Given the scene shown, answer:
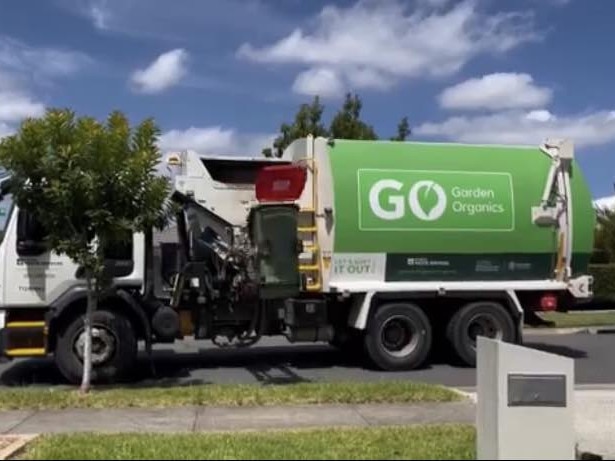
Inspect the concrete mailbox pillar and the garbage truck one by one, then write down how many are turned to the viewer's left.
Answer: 1

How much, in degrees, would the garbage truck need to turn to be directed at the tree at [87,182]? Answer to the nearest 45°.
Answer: approximately 45° to its left

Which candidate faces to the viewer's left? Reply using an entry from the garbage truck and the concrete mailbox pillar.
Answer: the garbage truck

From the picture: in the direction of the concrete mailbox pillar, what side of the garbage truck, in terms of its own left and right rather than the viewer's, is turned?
left

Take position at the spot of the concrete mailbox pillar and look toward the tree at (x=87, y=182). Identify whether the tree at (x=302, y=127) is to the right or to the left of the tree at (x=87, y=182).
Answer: right

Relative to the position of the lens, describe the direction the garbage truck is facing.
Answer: facing to the left of the viewer

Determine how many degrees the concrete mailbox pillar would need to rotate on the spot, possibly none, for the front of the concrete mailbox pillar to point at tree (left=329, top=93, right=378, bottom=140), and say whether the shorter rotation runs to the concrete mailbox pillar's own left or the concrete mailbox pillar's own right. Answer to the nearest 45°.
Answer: approximately 180°

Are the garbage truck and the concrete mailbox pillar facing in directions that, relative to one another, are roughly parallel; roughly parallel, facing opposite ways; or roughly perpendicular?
roughly perpendicular

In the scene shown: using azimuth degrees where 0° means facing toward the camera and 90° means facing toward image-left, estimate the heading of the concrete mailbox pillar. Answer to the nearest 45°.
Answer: approximately 0°

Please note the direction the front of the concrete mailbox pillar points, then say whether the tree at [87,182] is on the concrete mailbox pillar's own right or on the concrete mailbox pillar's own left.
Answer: on the concrete mailbox pillar's own right
